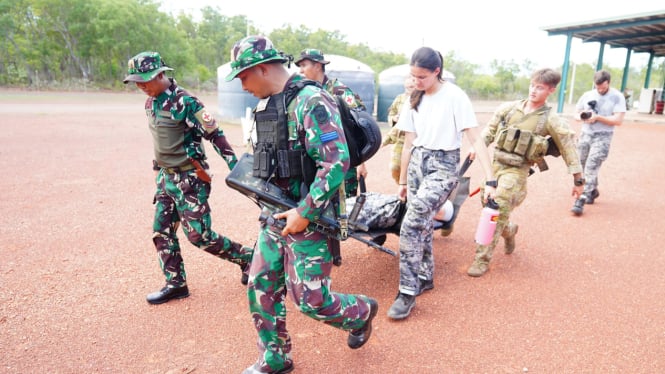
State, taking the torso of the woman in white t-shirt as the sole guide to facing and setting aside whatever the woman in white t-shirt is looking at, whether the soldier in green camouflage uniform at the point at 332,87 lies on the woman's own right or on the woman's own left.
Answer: on the woman's own right

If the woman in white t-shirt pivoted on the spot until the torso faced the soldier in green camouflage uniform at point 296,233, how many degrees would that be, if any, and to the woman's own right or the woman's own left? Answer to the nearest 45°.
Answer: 0° — they already face them

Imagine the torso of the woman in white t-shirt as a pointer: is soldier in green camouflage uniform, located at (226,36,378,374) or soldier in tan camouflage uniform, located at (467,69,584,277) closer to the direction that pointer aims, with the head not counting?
the soldier in green camouflage uniform

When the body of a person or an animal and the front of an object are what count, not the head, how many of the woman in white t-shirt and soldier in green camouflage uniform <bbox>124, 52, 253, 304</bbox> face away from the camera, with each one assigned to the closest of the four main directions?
0

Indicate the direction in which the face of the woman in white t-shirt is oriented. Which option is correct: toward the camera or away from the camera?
toward the camera

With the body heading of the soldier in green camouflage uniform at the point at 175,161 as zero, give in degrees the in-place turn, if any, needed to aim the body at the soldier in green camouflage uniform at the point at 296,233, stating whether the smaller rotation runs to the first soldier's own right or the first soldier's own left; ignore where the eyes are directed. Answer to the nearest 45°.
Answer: approximately 90° to the first soldier's own left

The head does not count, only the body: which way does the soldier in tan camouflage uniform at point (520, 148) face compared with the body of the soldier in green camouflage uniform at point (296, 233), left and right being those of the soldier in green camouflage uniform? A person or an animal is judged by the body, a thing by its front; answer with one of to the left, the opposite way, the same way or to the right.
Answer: the same way

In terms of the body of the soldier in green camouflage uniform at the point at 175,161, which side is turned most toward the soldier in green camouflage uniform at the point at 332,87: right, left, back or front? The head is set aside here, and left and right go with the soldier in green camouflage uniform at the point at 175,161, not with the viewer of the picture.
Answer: back

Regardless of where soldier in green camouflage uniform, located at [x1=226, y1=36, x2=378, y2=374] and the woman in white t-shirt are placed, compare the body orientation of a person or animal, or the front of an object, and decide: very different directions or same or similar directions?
same or similar directions

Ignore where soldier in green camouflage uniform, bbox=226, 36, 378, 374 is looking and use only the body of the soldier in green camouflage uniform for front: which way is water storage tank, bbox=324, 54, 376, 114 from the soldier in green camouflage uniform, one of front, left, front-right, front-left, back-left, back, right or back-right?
right

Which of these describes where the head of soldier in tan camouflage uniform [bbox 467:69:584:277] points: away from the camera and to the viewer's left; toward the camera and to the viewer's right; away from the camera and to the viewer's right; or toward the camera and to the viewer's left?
toward the camera and to the viewer's left

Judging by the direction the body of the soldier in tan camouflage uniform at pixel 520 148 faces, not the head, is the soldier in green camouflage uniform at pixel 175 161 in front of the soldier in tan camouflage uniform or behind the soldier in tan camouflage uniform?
in front

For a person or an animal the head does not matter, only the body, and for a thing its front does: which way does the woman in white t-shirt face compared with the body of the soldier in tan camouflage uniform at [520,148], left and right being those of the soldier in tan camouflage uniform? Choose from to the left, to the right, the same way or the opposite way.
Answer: the same way

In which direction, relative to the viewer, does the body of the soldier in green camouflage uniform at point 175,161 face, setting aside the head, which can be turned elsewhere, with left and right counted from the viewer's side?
facing the viewer and to the left of the viewer

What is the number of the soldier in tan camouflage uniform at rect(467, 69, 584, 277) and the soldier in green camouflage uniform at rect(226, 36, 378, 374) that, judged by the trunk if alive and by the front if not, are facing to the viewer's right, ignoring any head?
0

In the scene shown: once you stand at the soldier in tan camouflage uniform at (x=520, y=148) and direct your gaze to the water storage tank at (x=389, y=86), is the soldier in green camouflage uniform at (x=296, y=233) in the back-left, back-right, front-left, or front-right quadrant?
back-left

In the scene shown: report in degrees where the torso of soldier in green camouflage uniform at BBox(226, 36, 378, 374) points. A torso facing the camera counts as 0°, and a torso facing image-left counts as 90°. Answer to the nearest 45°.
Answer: approximately 90°
